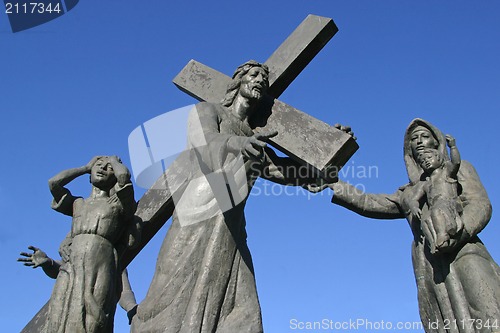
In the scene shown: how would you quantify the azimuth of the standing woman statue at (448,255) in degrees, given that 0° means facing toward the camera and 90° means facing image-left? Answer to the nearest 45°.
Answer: approximately 45°

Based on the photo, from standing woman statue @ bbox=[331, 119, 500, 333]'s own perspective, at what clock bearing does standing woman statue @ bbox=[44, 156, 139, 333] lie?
standing woman statue @ bbox=[44, 156, 139, 333] is roughly at 1 o'clock from standing woman statue @ bbox=[331, 119, 500, 333].
